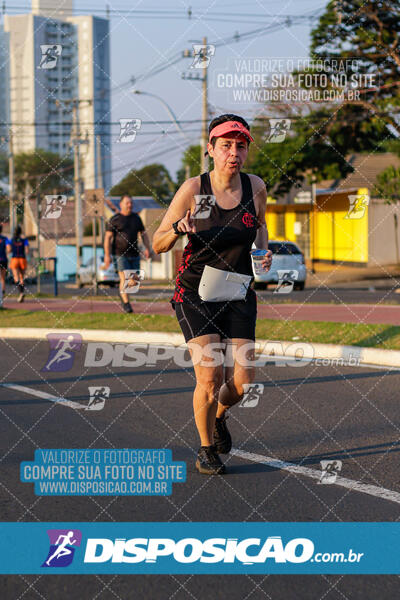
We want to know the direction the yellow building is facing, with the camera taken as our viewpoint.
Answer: facing the viewer and to the left of the viewer

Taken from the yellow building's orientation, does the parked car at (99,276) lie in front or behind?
in front

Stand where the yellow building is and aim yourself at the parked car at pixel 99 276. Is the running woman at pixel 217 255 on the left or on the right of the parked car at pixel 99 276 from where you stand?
left

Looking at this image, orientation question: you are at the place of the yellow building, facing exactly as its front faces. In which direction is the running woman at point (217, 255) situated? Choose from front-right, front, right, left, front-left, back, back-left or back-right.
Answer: front-left
